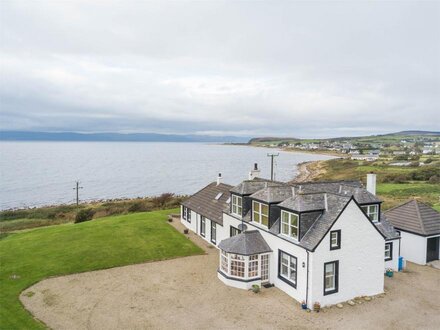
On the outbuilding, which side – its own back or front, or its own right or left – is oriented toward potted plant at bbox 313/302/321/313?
right

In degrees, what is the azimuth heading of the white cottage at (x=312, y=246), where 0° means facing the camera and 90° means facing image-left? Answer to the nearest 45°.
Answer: approximately 45°

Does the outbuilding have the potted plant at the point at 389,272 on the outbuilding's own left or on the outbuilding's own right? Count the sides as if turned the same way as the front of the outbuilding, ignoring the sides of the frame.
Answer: on the outbuilding's own right

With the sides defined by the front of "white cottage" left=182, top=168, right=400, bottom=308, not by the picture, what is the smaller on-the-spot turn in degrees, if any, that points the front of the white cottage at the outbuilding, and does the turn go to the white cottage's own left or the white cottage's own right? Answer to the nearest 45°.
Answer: approximately 180°

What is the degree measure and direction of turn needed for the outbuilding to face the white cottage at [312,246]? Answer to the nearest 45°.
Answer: approximately 90° to its right

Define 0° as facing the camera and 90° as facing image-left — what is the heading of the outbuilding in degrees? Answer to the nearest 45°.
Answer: approximately 315°

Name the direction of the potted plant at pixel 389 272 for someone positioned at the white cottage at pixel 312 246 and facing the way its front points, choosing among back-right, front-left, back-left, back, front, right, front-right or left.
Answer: back

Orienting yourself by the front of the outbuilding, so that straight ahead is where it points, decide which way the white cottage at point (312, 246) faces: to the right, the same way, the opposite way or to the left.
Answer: to the right
